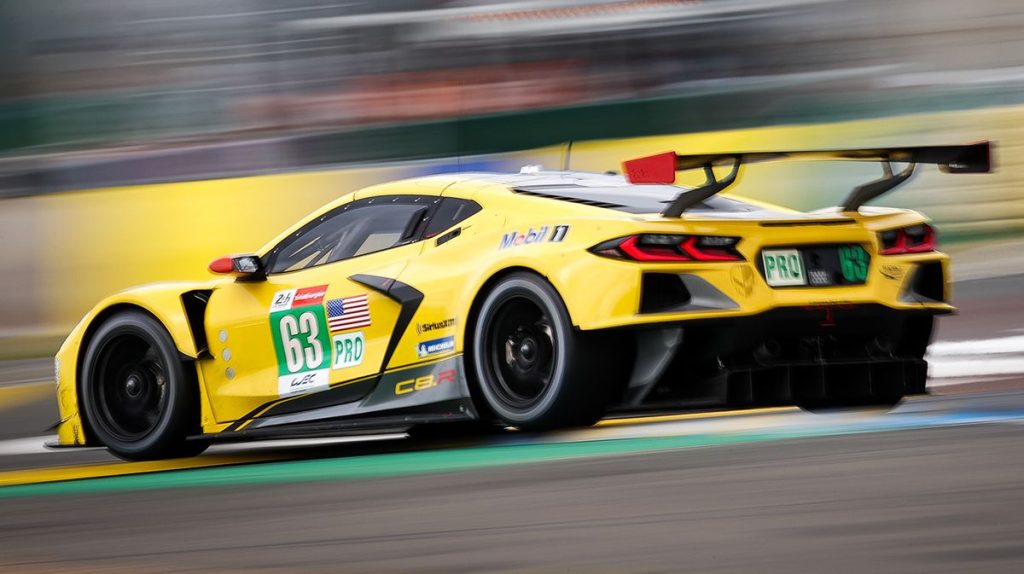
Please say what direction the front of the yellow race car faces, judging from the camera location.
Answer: facing away from the viewer and to the left of the viewer
